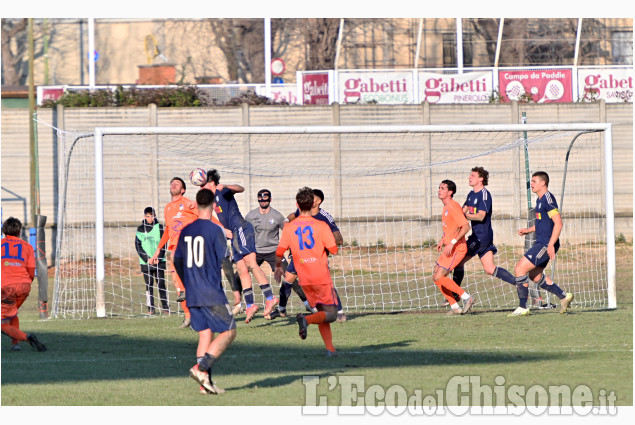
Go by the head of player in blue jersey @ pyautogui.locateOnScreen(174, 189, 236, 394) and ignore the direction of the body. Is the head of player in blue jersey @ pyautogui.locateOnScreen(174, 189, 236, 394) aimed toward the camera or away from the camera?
away from the camera

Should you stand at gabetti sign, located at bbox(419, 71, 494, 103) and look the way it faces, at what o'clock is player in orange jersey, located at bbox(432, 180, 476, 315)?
The player in orange jersey is roughly at 12 o'clock from the gabetti sign.

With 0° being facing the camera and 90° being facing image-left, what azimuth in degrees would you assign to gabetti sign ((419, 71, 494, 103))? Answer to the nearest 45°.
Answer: approximately 0°

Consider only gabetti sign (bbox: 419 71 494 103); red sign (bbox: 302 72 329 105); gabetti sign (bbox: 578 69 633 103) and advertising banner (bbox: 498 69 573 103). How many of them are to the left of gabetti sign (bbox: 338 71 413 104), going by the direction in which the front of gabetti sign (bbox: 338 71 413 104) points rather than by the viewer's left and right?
3

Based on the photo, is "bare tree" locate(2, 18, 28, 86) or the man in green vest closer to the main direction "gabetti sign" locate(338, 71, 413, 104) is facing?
the man in green vest

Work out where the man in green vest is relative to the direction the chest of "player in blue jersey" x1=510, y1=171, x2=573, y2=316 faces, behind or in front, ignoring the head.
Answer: in front

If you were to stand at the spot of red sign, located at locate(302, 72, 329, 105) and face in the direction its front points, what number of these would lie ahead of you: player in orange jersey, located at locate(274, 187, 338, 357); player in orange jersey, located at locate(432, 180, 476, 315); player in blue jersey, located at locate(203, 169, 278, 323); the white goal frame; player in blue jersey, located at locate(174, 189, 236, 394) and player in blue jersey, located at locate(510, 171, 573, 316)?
6

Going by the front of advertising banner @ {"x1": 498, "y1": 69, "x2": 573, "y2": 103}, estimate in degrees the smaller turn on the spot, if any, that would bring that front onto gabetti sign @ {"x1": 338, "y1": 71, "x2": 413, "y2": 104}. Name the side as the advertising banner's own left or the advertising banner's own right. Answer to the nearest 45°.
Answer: approximately 90° to the advertising banner's own right
